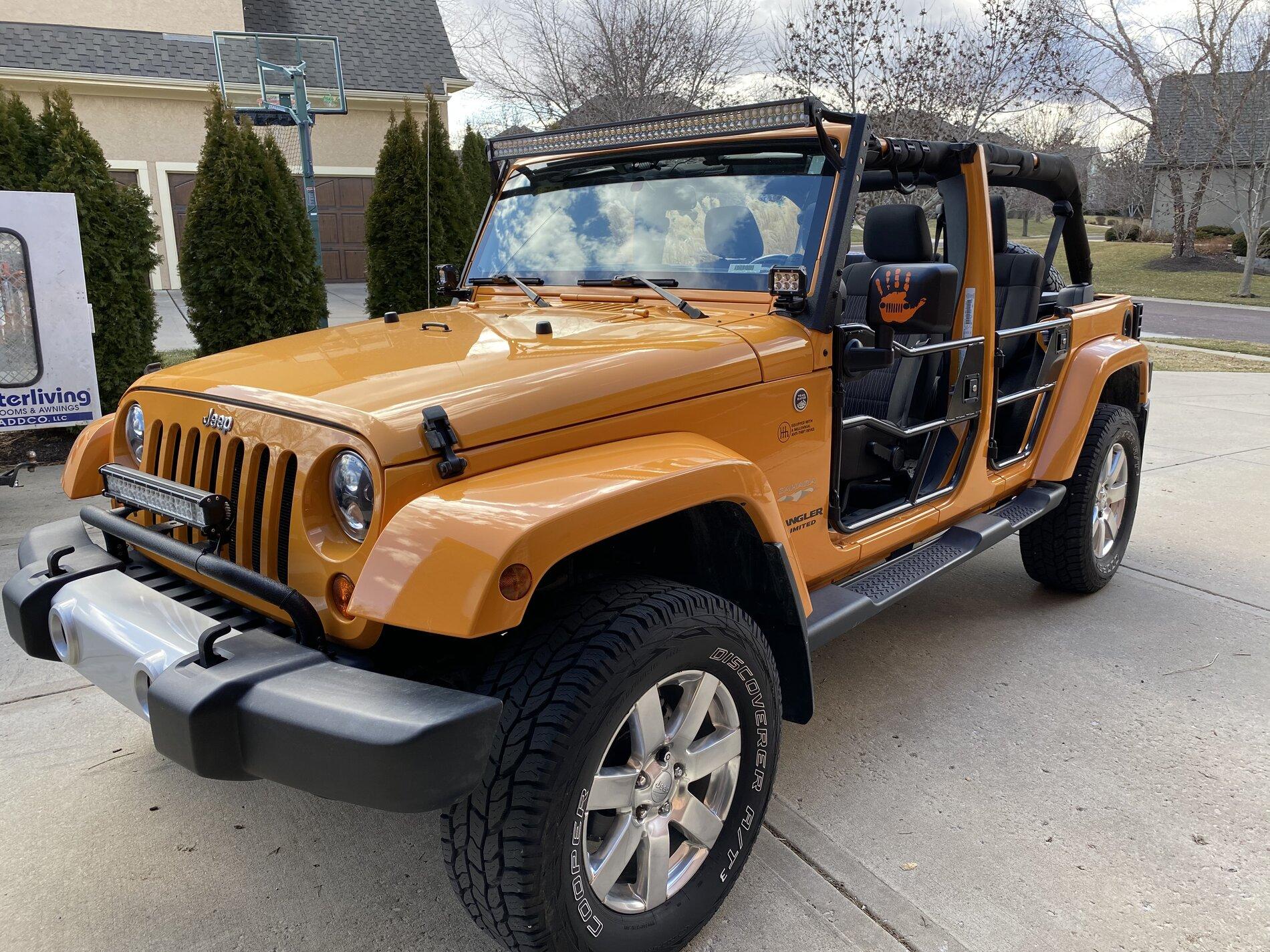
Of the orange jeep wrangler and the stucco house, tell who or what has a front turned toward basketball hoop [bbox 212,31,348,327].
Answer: the stucco house

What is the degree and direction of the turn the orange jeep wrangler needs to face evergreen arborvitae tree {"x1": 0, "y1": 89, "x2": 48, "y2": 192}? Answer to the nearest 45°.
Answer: approximately 90° to its right

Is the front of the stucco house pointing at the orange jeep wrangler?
yes

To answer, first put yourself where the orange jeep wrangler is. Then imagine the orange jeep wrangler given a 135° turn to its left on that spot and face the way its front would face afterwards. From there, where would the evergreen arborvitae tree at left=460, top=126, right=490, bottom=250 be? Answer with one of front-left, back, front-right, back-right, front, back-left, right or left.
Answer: left

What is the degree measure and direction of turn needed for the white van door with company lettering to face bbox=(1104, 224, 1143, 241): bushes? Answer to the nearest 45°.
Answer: approximately 135° to its left

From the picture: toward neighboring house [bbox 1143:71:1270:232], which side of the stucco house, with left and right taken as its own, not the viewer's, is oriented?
left

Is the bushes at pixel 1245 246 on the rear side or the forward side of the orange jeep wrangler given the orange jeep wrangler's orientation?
on the rear side
